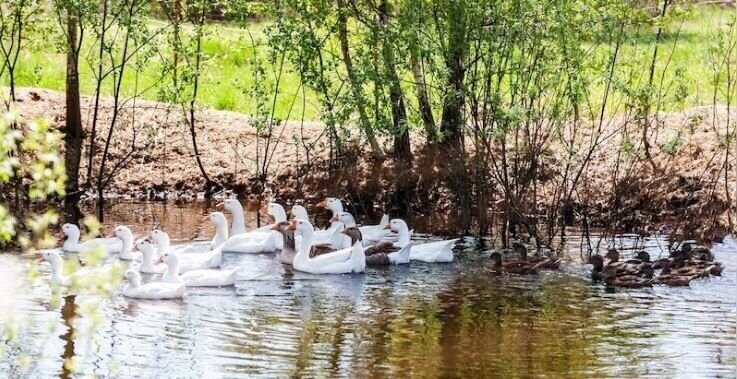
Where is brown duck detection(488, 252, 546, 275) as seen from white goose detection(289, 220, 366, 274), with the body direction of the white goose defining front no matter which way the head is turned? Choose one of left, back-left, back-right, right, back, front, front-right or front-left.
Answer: back

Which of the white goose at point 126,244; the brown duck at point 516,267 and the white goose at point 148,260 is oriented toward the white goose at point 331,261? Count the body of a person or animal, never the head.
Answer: the brown duck

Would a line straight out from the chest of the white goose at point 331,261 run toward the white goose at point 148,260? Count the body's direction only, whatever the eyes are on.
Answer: yes

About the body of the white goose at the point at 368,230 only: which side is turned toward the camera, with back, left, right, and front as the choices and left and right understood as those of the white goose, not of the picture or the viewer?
left

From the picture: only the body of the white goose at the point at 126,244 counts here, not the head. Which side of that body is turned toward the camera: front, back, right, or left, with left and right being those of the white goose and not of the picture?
left

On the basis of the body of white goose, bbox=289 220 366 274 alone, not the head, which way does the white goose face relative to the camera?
to the viewer's left

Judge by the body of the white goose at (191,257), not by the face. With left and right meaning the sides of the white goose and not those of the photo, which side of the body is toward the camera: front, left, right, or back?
left

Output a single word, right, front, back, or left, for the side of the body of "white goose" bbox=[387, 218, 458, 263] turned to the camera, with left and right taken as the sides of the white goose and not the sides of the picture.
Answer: left

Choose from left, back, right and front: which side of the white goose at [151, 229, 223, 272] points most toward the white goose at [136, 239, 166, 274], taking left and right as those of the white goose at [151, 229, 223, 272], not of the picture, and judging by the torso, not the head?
front

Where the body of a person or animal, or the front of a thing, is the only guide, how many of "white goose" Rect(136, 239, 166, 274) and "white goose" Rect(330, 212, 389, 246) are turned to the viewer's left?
2

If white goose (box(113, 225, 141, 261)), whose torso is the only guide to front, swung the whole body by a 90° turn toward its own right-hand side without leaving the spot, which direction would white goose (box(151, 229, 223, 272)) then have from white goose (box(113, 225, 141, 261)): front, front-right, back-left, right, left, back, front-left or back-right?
back-right

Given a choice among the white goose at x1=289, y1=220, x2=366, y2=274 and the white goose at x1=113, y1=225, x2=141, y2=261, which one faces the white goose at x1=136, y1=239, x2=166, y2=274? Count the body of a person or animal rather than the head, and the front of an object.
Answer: the white goose at x1=289, y1=220, x2=366, y2=274

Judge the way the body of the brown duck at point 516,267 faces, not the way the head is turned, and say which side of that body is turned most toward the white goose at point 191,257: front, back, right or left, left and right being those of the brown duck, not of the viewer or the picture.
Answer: front

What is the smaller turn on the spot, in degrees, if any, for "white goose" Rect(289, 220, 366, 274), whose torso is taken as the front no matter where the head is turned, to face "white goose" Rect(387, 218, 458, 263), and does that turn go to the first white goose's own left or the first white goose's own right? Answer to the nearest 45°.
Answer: approximately 180°

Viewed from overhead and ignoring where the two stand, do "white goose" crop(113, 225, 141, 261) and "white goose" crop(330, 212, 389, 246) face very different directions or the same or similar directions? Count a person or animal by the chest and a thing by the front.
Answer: same or similar directions

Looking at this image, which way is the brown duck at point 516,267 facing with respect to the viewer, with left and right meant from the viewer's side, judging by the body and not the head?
facing to the left of the viewer

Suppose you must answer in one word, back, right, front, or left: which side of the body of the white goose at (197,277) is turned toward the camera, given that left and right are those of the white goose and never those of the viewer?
left

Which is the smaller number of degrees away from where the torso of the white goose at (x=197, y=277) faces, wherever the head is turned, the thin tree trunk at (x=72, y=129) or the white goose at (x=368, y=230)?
the thin tree trunk

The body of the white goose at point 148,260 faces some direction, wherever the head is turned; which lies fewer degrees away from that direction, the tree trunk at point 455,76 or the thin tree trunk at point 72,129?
the thin tree trunk
